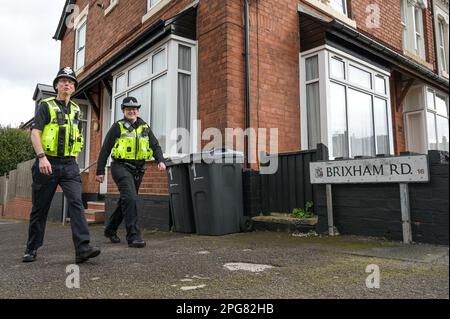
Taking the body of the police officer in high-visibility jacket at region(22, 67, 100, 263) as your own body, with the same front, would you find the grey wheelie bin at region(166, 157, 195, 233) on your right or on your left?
on your left

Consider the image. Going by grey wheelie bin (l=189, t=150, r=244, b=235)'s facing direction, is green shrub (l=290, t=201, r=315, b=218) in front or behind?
behind

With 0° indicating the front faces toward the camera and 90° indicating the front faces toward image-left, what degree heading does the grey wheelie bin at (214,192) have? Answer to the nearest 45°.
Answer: approximately 45°

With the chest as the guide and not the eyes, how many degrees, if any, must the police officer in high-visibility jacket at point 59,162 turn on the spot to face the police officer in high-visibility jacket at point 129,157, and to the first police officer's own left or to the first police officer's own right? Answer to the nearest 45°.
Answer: approximately 90° to the first police officer's own left

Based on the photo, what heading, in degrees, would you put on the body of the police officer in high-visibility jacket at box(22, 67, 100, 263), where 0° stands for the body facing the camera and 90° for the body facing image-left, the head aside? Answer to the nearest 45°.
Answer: approximately 315°
